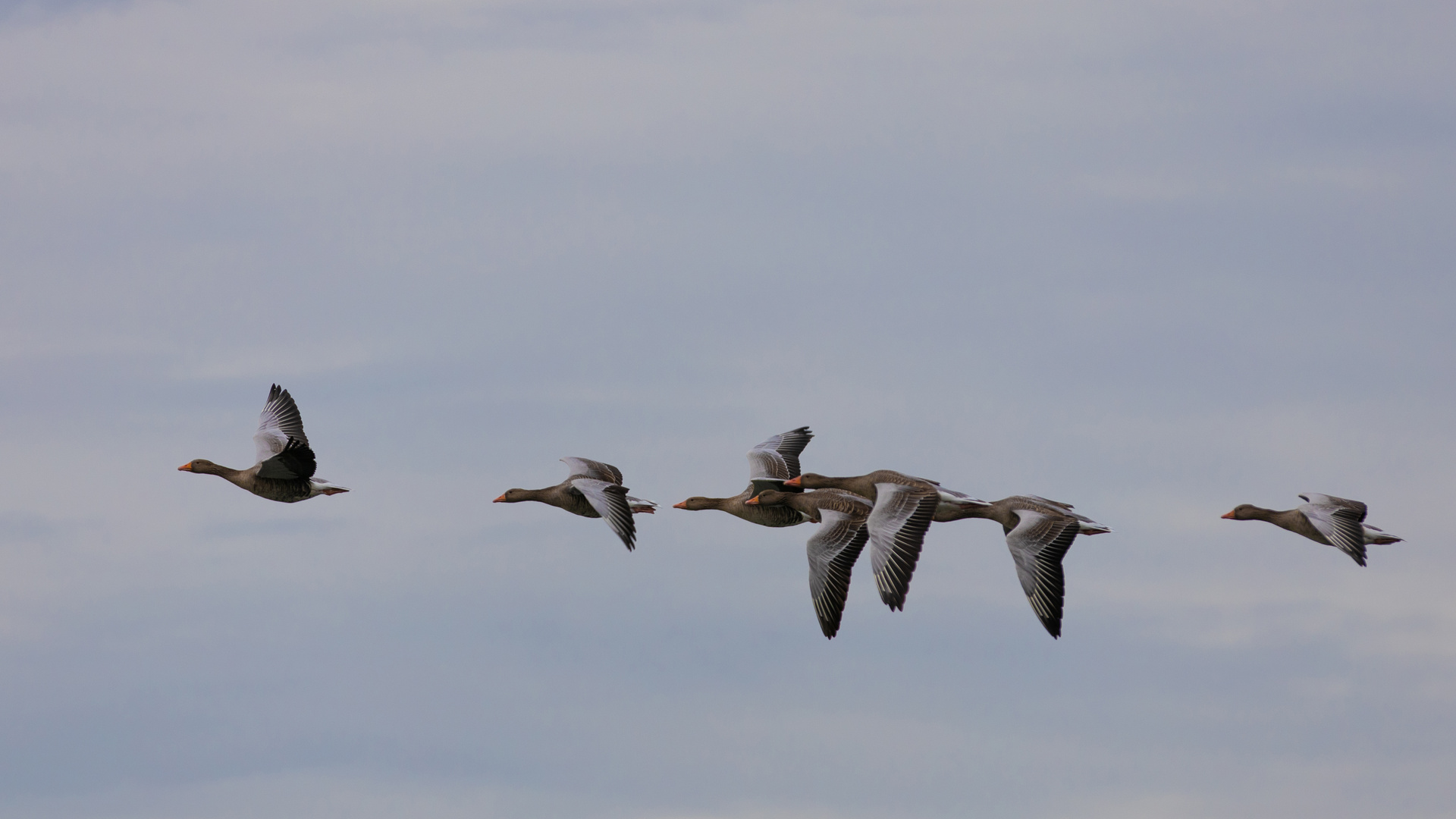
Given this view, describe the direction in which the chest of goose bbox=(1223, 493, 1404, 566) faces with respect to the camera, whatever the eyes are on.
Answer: to the viewer's left

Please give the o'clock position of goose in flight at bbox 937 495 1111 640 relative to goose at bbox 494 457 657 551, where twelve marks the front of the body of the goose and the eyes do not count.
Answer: The goose in flight is roughly at 7 o'clock from the goose.

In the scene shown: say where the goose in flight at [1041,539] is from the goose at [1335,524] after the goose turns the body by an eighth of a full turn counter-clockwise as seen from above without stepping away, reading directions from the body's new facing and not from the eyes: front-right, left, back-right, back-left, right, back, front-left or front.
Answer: front

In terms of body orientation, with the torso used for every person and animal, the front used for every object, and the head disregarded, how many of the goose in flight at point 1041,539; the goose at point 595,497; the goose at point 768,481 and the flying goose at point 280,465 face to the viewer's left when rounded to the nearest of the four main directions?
4

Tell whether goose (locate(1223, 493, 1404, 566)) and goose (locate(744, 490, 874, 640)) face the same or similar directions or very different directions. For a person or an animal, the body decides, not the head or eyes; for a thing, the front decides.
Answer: same or similar directions

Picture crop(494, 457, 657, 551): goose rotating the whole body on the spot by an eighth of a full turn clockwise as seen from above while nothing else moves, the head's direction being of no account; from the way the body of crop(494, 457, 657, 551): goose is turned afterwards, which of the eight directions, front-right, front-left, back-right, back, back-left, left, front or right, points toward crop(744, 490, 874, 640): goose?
back

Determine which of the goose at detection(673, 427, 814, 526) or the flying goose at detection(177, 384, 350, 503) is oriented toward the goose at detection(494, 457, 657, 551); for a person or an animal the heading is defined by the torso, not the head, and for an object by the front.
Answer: the goose at detection(673, 427, 814, 526)

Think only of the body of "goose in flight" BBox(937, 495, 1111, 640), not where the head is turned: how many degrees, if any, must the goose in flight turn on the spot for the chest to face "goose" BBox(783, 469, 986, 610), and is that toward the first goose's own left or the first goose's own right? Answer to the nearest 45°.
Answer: approximately 45° to the first goose's own left

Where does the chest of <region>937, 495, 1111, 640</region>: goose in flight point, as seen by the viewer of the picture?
to the viewer's left

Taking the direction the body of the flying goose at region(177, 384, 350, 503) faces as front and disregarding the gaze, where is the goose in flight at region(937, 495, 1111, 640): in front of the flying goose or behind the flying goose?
behind

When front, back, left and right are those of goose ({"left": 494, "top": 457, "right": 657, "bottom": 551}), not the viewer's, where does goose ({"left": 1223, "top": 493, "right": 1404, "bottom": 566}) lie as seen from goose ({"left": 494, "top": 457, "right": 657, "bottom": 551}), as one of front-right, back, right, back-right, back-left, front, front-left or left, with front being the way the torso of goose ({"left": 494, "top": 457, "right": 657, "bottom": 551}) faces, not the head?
back

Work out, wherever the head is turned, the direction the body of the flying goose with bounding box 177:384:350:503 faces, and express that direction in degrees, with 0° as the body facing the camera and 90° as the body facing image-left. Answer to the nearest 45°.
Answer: approximately 90°

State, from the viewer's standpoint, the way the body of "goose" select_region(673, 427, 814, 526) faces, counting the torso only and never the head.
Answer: to the viewer's left

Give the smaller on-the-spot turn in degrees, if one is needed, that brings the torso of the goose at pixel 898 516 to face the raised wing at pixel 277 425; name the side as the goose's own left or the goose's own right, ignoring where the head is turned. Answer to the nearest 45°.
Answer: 0° — it already faces it

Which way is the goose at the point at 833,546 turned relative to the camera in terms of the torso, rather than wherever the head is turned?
to the viewer's left

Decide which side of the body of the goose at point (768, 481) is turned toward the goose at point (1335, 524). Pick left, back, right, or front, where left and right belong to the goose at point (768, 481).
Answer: back

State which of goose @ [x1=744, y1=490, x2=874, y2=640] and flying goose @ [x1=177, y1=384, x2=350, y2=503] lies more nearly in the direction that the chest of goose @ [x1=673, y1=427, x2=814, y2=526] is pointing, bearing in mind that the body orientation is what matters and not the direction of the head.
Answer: the flying goose

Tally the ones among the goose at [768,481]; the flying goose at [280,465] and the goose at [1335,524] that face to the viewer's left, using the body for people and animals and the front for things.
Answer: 3

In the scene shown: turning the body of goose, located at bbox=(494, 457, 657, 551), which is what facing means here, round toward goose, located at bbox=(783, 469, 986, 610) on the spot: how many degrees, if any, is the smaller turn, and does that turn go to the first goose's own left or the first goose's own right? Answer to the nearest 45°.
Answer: approximately 135° to the first goose's own left

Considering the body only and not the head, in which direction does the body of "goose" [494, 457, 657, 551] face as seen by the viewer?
to the viewer's left

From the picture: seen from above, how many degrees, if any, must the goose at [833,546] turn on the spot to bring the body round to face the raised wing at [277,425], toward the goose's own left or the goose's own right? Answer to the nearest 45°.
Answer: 0° — it already faces it
